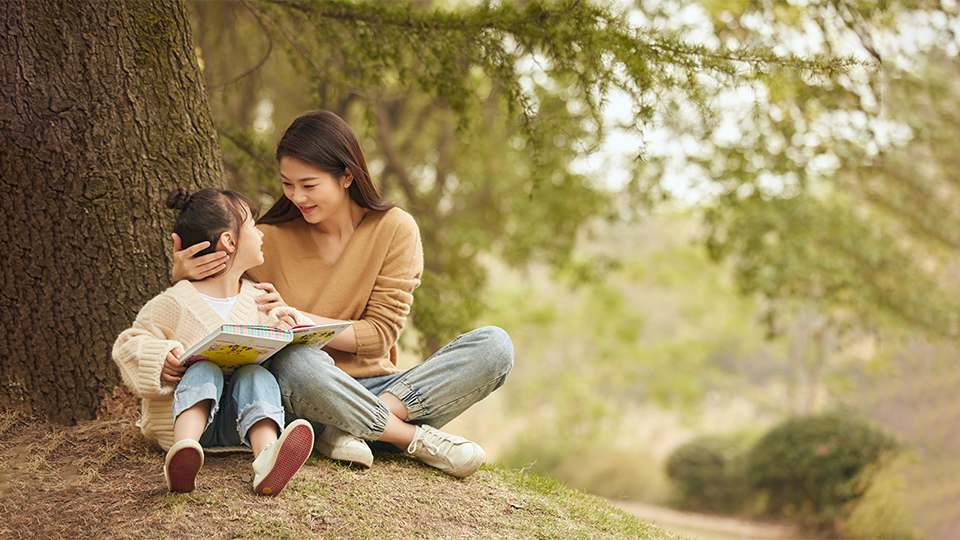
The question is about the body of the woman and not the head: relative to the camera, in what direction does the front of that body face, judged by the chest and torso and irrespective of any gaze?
toward the camera

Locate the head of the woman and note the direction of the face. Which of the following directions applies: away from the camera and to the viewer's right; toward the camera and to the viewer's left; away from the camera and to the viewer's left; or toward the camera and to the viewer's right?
toward the camera and to the viewer's left

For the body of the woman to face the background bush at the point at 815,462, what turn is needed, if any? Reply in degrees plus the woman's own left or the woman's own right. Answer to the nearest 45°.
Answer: approximately 135° to the woman's own left
